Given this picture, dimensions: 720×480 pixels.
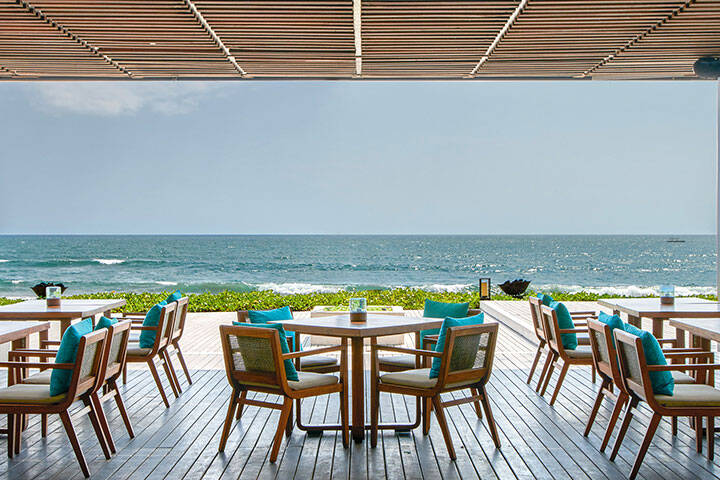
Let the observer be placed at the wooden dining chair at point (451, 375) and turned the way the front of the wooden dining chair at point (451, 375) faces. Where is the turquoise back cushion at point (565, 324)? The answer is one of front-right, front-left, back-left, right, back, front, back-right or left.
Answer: right

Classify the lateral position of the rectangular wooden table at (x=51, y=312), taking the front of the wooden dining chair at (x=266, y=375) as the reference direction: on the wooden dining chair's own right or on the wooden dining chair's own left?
on the wooden dining chair's own left

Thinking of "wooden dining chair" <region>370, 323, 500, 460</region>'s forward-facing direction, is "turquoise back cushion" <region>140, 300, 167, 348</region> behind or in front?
in front

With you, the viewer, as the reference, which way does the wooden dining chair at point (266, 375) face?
facing away from the viewer and to the right of the viewer

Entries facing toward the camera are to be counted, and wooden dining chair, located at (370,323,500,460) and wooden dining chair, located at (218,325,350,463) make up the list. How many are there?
0

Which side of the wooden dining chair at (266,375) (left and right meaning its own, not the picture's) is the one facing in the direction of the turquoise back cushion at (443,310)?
front

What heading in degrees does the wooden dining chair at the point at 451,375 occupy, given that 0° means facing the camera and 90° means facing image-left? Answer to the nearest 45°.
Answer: approximately 135°

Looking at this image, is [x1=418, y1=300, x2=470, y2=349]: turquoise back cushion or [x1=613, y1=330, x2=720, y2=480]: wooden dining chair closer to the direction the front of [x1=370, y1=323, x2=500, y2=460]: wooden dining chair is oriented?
the turquoise back cushion

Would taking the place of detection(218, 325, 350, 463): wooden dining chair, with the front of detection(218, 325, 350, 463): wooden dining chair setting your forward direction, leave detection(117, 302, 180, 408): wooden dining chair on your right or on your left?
on your left

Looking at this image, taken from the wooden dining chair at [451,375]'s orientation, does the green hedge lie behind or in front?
in front
